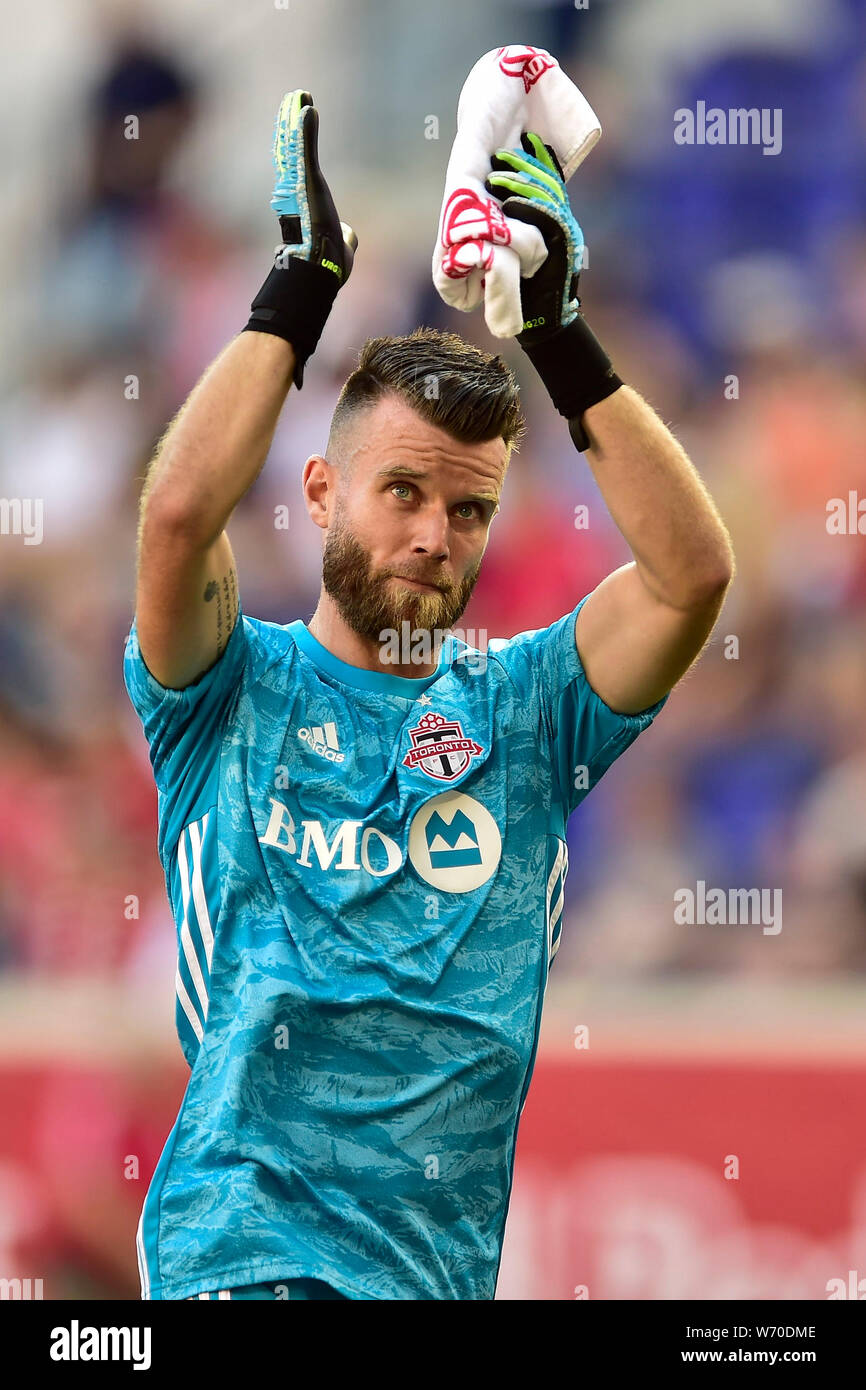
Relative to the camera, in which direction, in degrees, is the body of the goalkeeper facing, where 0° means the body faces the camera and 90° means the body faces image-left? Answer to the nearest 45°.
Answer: approximately 0°

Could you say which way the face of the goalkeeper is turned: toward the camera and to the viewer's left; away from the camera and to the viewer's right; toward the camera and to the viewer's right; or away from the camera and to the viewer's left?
toward the camera and to the viewer's right
